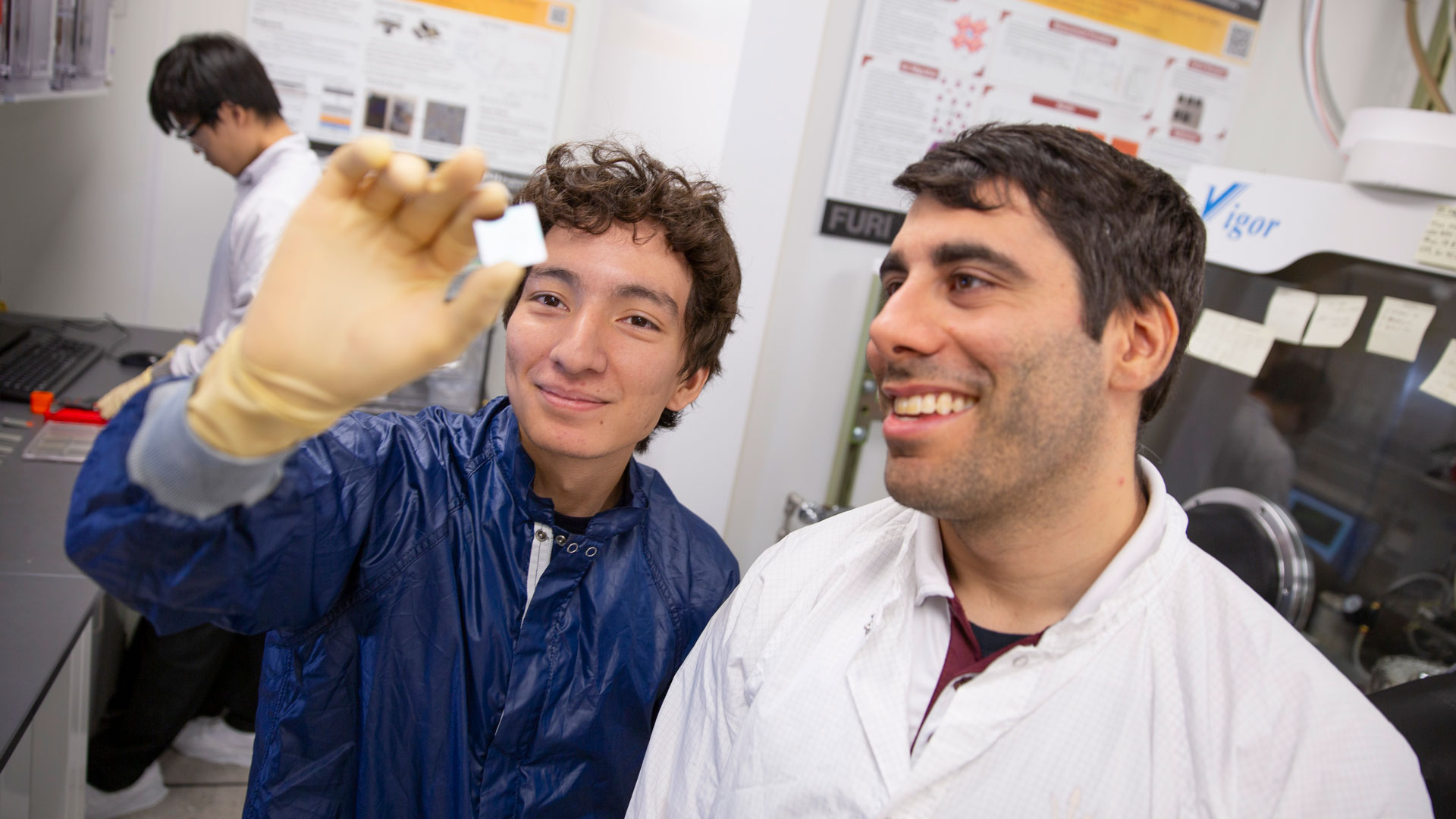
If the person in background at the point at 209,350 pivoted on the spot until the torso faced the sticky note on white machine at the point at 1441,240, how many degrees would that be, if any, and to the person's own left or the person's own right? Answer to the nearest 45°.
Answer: approximately 135° to the person's own left

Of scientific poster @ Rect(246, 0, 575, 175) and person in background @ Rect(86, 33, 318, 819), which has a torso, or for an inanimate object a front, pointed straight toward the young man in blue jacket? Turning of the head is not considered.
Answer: the scientific poster

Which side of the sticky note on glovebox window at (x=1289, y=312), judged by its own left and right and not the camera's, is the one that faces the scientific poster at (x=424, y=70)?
right

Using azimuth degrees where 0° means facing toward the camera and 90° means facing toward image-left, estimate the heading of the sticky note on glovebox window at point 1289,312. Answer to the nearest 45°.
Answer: approximately 0°

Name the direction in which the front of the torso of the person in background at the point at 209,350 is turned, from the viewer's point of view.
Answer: to the viewer's left
